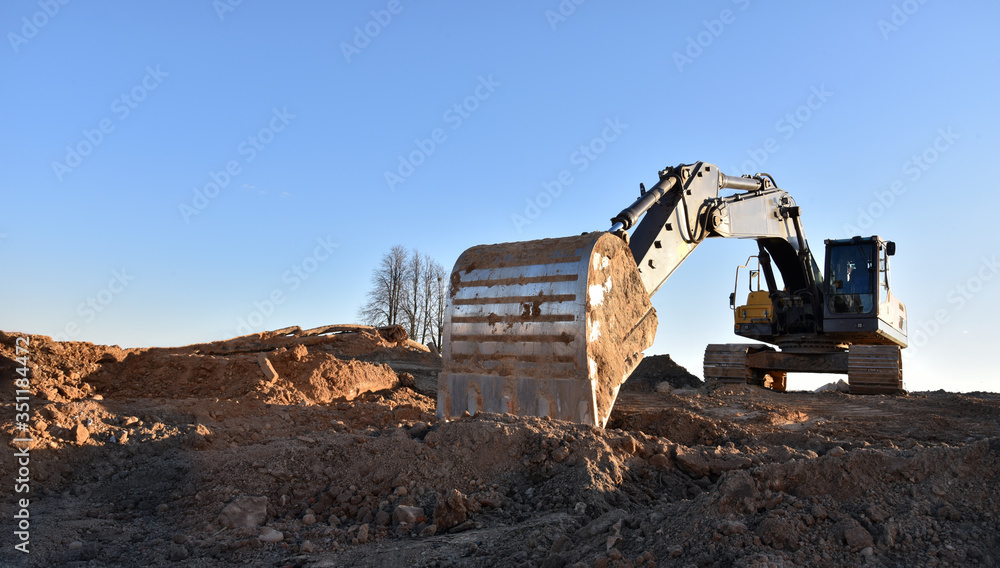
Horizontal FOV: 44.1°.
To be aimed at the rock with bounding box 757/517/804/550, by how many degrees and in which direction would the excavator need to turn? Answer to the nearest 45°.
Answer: approximately 45° to its left

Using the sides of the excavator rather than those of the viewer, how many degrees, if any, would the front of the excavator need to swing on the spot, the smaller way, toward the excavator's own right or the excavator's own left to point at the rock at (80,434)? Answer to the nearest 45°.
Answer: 0° — it already faces it

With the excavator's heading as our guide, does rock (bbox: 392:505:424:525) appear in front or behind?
in front

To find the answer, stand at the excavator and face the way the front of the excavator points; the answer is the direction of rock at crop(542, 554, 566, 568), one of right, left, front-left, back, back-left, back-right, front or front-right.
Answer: front-left

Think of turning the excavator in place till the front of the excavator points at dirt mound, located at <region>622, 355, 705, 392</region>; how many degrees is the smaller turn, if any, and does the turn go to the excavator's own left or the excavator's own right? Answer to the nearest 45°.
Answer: approximately 135° to the excavator's own right

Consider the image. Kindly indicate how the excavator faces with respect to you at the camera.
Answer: facing the viewer and to the left of the viewer

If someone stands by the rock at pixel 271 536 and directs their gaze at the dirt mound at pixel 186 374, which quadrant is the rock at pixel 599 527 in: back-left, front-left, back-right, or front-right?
back-right

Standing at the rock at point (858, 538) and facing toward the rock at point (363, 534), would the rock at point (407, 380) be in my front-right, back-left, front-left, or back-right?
front-right

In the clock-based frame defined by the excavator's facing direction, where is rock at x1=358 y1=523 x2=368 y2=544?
The rock is roughly at 11 o'clock from the excavator.

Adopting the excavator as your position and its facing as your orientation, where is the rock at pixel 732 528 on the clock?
The rock is roughly at 10 o'clock from the excavator.

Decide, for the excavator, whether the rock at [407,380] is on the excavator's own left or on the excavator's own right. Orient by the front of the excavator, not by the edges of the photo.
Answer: on the excavator's own right

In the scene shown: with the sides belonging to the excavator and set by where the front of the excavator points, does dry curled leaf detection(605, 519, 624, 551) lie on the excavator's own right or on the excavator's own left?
on the excavator's own left
